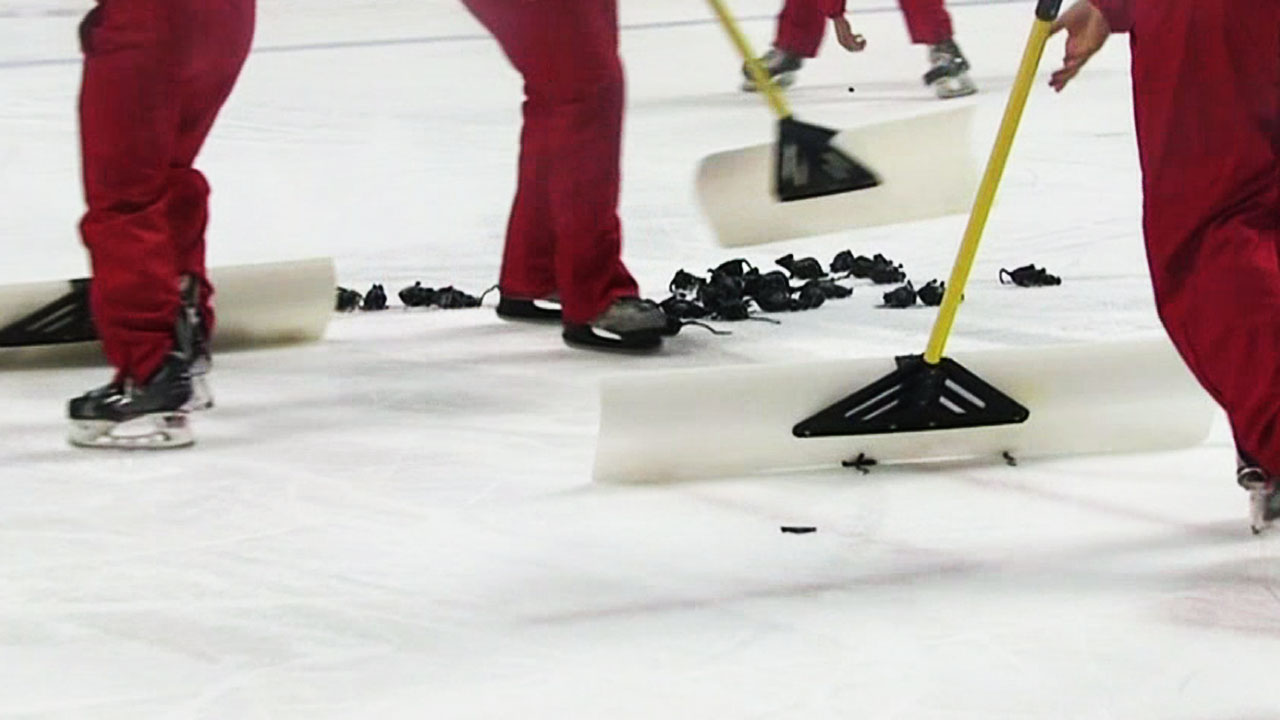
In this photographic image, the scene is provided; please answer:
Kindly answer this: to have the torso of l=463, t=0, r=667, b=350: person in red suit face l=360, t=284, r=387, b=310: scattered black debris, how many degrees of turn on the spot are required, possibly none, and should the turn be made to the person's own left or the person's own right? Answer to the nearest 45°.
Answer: approximately 135° to the person's own left

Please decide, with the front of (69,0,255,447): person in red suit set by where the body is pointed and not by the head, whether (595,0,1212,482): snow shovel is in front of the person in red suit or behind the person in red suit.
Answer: behind

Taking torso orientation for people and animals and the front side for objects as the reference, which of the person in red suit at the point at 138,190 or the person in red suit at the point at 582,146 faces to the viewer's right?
the person in red suit at the point at 582,146

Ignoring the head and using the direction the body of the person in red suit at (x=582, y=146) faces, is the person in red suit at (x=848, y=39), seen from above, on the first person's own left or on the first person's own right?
on the first person's own left

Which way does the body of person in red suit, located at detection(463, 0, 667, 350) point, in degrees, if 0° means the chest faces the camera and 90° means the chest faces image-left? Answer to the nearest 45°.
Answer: approximately 270°

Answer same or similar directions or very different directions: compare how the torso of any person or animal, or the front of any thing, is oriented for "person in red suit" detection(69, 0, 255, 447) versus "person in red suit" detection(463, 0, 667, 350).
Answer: very different directions

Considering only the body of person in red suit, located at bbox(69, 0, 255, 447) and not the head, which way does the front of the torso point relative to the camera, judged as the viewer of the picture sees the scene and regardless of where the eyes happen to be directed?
to the viewer's left
